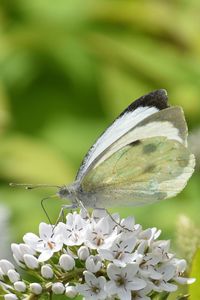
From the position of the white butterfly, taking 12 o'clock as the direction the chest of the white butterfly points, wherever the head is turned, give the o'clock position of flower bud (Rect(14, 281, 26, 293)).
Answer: The flower bud is roughly at 11 o'clock from the white butterfly.

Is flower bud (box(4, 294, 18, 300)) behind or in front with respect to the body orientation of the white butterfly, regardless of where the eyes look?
in front

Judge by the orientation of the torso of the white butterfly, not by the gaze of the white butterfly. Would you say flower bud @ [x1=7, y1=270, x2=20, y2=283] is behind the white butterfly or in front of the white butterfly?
in front

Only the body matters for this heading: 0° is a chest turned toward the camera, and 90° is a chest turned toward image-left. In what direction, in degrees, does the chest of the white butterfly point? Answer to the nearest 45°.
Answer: approximately 90°
